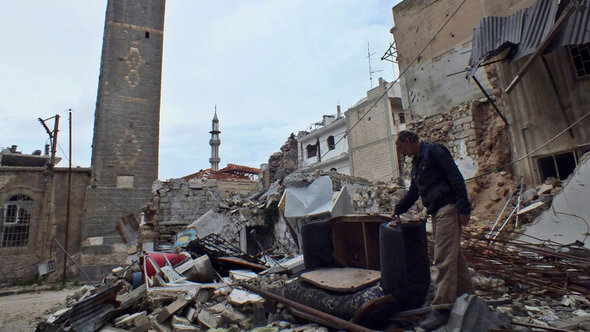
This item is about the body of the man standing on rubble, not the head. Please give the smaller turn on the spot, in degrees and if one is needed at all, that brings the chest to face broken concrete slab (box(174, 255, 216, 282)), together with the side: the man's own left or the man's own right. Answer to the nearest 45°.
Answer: approximately 45° to the man's own right

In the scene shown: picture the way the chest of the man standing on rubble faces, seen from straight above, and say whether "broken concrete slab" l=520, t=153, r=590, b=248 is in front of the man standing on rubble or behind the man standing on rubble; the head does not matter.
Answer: behind

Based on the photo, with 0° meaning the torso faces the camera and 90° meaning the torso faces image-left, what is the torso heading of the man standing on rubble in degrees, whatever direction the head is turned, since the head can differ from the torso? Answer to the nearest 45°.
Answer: approximately 45°

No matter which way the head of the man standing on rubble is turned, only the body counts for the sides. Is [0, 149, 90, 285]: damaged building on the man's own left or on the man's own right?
on the man's own right

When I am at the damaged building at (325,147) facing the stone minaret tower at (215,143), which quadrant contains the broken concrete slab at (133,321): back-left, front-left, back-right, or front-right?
back-left

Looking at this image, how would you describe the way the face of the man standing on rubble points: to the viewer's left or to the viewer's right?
to the viewer's left

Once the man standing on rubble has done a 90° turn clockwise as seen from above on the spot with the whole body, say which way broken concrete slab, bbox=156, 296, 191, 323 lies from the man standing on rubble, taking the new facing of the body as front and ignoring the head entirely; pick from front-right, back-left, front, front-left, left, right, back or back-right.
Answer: front-left

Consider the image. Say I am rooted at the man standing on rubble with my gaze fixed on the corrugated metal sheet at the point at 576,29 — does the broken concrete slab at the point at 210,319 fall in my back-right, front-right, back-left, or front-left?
back-left

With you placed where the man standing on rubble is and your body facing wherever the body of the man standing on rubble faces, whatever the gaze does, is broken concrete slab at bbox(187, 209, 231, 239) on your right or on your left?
on your right

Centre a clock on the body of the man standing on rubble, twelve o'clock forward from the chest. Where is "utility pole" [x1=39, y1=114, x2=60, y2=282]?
The utility pole is roughly at 2 o'clock from the man standing on rubble.

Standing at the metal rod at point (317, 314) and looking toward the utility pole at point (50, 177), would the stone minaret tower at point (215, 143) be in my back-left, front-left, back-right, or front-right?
front-right

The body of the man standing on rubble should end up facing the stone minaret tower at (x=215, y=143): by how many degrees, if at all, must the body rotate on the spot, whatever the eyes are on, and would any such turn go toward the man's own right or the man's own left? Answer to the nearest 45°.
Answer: approximately 90° to the man's own right

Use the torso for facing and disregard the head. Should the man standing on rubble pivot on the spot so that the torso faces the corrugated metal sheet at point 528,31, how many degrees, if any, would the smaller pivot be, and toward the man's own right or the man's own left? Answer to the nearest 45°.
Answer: approximately 180°

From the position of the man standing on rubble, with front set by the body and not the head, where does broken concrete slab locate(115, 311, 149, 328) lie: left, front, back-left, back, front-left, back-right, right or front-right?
front-right

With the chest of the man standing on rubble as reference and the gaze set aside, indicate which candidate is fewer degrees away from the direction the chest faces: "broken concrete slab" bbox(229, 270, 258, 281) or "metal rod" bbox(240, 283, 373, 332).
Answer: the metal rod

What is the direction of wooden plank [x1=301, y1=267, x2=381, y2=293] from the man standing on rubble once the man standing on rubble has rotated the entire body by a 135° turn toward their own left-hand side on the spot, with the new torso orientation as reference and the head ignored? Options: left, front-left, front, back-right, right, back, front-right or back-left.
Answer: back

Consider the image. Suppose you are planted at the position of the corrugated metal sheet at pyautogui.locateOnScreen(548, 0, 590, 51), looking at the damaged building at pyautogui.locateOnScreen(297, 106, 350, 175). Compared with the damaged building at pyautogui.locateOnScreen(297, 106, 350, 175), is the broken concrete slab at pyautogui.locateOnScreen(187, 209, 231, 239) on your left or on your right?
left

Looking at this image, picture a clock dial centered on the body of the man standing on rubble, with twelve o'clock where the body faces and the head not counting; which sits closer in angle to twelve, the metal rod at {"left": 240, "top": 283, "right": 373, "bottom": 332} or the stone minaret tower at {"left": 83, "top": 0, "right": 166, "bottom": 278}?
the metal rod
